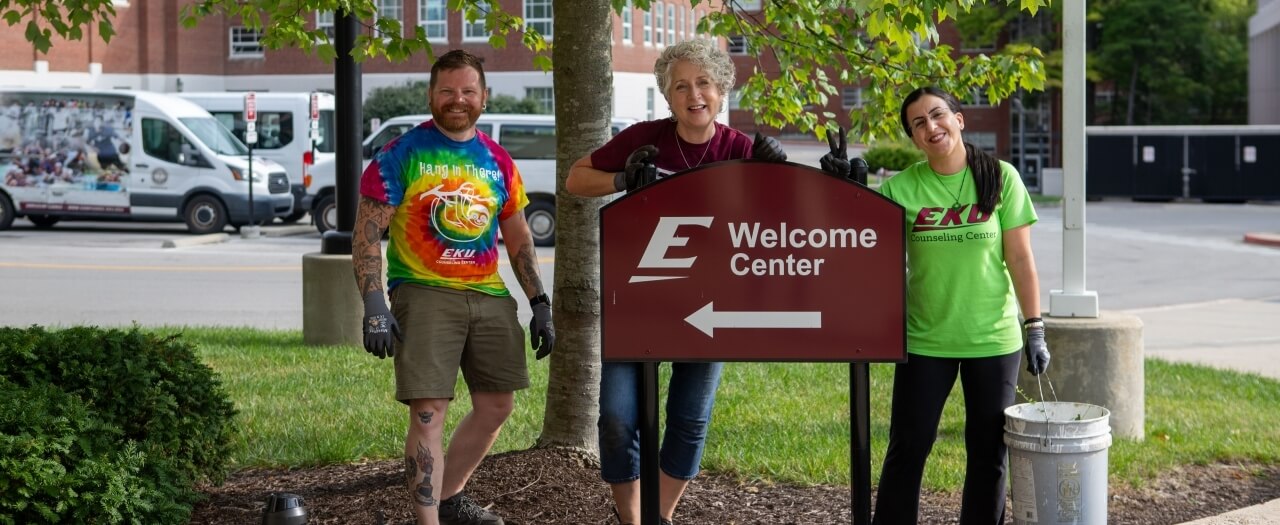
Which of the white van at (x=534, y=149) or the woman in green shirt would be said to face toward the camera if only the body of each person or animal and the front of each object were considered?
the woman in green shirt

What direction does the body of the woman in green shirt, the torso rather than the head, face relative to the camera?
toward the camera

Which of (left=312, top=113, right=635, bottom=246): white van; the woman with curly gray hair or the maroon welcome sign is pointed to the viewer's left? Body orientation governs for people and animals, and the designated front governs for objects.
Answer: the white van

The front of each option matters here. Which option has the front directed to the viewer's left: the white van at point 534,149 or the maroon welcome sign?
the white van

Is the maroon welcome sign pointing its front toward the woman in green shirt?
no

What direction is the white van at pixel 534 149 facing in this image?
to the viewer's left

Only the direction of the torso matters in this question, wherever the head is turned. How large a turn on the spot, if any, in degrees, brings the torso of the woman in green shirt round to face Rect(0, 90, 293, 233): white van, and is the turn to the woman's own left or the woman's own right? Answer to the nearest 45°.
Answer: approximately 135° to the woman's own right

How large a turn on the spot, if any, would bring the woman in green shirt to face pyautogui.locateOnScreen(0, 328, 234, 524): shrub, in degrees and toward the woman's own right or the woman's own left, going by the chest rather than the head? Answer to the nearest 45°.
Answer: approximately 90° to the woman's own right

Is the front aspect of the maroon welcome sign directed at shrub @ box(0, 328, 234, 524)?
no

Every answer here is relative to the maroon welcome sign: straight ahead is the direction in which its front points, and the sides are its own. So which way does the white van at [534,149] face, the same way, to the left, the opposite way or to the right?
to the right

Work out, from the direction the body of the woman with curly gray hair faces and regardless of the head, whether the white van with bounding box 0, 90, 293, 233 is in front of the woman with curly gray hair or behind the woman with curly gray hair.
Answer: behind

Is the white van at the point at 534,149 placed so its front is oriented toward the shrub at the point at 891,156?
no

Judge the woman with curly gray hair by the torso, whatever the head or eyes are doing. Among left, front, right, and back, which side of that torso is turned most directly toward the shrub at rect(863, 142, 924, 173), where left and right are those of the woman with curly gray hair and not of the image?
back

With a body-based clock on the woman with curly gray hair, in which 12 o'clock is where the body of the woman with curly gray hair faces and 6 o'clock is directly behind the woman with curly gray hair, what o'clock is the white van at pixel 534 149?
The white van is roughly at 6 o'clock from the woman with curly gray hair.

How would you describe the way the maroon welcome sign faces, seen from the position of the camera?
facing the viewer

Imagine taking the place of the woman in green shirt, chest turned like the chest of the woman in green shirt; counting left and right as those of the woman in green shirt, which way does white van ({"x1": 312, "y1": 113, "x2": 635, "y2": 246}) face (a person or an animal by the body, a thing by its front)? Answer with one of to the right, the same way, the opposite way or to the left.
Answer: to the right

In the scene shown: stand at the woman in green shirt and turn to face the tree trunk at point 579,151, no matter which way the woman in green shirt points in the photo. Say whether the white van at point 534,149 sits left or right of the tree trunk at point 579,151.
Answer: right

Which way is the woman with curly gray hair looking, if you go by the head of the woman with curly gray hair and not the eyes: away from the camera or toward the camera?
toward the camera

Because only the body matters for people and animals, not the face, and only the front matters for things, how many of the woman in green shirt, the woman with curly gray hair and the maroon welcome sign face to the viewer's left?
0

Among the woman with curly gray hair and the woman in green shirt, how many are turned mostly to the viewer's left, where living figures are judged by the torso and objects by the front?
0

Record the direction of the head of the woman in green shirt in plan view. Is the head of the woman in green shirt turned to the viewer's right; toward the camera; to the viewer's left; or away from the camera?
toward the camera
